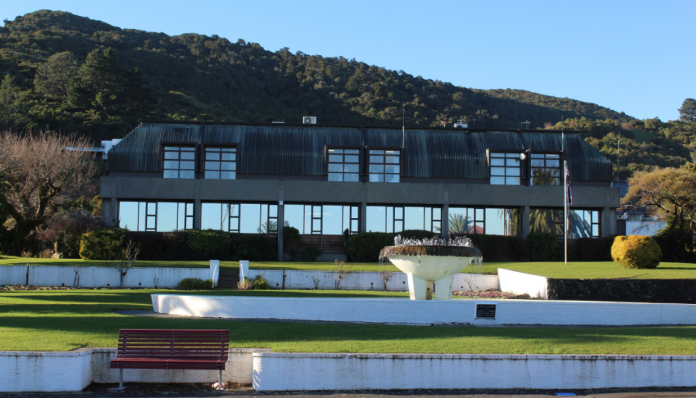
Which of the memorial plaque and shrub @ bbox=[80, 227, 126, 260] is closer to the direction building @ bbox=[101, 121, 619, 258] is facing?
the memorial plaque

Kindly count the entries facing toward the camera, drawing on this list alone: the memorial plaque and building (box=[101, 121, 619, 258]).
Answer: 2

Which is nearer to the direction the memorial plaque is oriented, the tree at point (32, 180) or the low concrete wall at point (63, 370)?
the low concrete wall

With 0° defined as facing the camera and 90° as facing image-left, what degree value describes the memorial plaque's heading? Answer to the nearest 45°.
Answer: approximately 0°

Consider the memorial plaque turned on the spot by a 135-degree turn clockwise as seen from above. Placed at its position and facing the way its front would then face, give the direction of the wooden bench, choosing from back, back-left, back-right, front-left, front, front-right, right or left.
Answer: left

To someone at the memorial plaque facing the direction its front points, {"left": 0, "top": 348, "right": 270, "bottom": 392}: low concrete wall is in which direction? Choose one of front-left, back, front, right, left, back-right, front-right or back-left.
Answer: front-right

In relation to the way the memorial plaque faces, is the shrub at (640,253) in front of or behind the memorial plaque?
behind

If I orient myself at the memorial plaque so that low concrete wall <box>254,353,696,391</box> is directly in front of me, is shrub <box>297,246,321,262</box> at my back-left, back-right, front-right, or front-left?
back-right

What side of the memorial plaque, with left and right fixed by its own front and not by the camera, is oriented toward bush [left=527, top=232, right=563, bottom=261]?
back

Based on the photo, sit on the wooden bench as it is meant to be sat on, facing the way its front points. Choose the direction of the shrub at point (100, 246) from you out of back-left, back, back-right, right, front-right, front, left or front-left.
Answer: back

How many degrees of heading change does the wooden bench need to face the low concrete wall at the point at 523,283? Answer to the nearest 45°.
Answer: approximately 135° to its left

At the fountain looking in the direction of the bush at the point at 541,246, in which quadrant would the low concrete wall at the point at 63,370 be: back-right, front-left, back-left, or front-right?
back-left

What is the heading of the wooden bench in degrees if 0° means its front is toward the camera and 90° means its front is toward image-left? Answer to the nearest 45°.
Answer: approximately 0°

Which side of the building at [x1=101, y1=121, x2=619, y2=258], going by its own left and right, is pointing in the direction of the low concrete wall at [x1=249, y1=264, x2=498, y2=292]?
front

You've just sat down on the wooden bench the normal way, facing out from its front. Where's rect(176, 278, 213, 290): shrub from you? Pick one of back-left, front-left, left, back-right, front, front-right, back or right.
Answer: back
